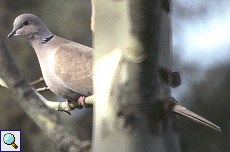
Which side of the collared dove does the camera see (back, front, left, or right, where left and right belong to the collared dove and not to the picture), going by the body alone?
left
